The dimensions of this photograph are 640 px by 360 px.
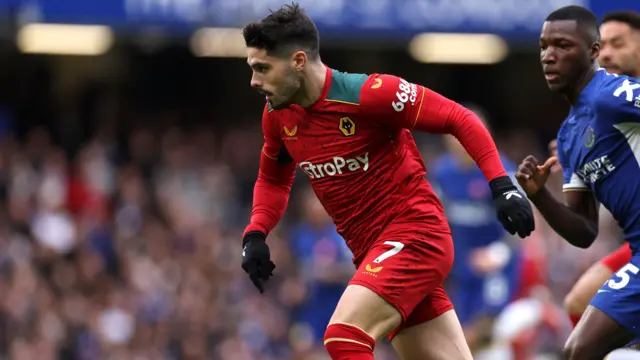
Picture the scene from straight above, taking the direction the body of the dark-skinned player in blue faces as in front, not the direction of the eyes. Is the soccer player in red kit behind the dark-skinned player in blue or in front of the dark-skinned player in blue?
in front

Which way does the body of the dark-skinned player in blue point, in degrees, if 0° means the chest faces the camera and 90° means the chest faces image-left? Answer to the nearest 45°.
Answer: approximately 45°

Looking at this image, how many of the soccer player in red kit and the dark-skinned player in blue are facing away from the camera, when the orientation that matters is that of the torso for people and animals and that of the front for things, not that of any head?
0

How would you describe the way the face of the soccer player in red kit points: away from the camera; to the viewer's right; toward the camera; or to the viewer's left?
to the viewer's left

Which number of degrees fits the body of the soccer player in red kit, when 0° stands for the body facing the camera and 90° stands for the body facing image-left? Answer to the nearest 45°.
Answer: approximately 45°

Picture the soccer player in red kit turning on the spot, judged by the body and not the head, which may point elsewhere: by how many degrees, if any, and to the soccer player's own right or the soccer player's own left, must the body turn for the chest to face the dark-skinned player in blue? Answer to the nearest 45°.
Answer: approximately 135° to the soccer player's own left
